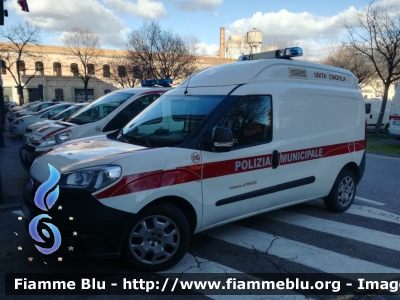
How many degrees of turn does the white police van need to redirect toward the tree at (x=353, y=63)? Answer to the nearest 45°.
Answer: approximately 180°

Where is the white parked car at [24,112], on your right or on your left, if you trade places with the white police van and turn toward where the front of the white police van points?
on your right

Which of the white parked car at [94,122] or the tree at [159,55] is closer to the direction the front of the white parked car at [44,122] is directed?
the white parked car

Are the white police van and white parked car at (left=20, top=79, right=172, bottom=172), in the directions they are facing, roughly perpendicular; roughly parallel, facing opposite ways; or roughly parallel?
roughly parallel

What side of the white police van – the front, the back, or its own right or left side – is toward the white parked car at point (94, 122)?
right

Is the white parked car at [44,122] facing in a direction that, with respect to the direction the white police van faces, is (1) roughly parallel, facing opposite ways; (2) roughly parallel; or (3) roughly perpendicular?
roughly parallel

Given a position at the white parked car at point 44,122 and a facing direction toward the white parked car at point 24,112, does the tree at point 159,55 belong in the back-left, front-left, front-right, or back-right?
front-right

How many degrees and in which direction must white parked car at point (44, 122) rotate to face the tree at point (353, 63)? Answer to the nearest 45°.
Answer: approximately 180°

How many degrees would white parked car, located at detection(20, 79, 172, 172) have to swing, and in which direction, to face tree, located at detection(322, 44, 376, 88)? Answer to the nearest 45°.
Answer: approximately 180°

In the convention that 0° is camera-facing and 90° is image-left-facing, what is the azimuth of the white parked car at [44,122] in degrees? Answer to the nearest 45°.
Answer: approximately 45°

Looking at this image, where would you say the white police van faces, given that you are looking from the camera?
facing the viewer and to the left of the viewer

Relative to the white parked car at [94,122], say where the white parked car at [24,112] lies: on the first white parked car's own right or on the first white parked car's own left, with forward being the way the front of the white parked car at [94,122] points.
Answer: on the first white parked car's own right

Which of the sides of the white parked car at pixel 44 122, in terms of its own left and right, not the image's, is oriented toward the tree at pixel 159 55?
back

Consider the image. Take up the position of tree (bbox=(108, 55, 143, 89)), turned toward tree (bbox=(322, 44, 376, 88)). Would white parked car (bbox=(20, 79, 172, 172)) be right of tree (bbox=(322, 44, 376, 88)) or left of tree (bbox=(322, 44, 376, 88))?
right
